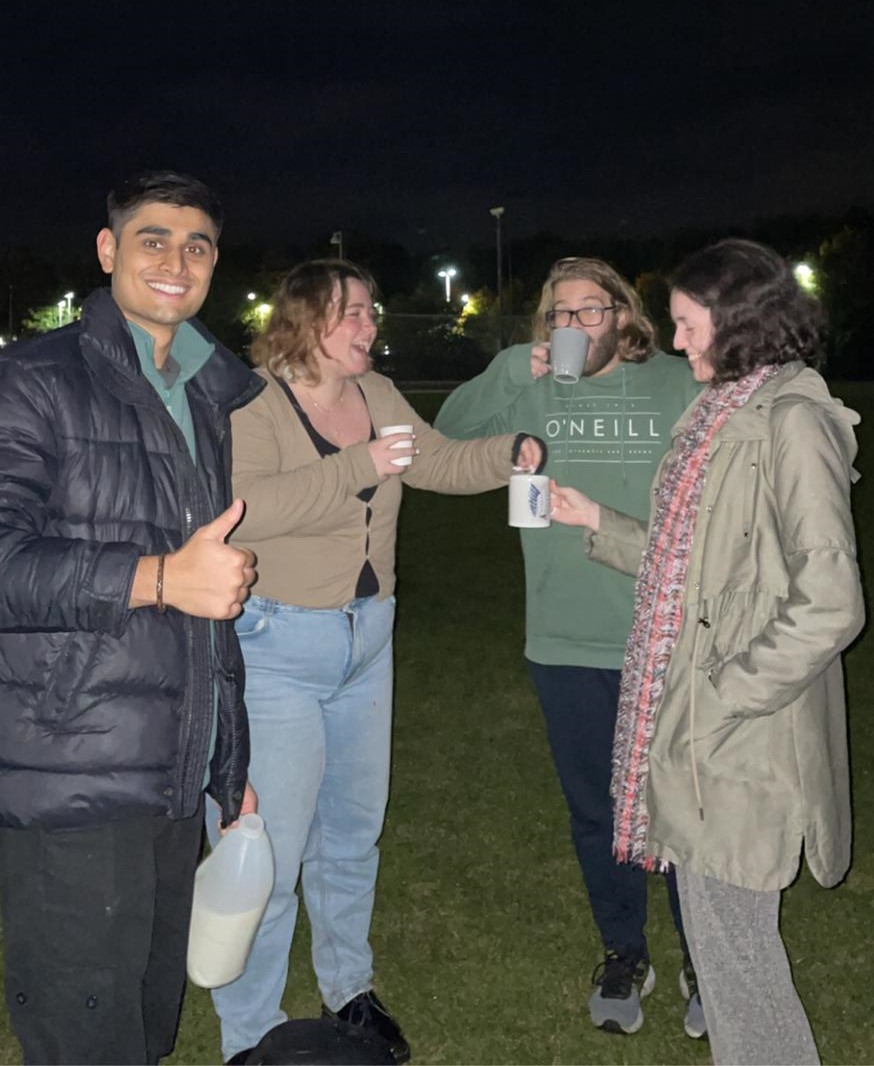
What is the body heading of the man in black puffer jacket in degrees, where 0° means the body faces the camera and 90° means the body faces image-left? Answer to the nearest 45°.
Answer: approximately 315°

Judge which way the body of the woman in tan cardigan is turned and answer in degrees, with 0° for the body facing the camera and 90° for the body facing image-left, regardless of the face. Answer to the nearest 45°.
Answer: approximately 315°

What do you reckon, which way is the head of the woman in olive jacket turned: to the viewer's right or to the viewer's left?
to the viewer's left

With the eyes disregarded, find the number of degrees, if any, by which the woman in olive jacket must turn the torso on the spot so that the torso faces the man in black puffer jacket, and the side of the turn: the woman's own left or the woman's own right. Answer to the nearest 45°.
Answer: approximately 45° to the woman's own left

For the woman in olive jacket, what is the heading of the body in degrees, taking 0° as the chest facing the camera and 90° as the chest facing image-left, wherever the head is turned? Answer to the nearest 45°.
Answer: approximately 90°

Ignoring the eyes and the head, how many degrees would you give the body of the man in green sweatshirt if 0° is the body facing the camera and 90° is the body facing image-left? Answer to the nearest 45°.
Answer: approximately 0°
